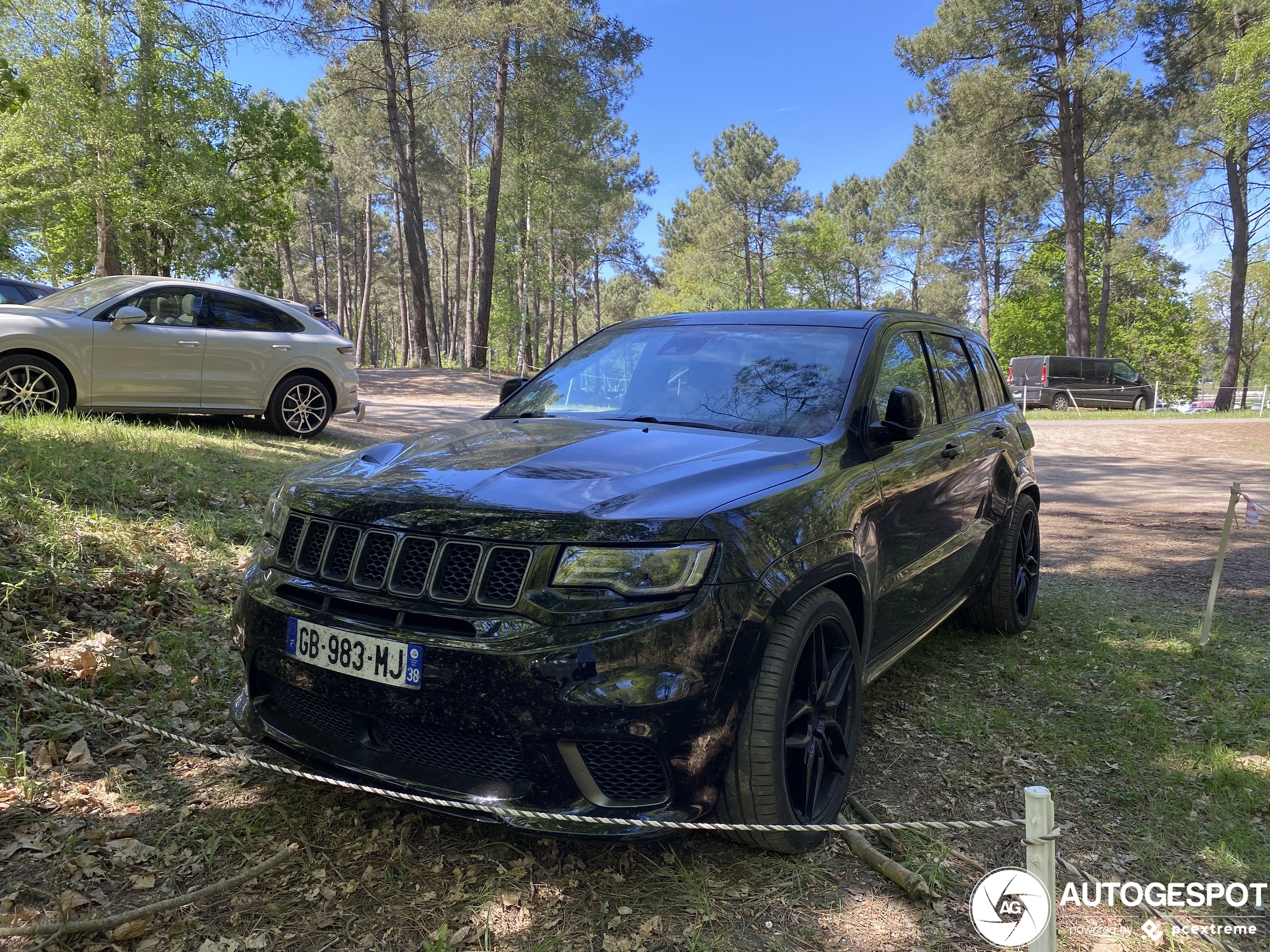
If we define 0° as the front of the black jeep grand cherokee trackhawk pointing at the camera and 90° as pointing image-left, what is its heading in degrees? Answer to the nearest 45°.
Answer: approximately 45°

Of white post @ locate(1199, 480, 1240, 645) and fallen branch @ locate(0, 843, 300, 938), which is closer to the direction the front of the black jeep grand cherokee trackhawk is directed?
the fallen branch
